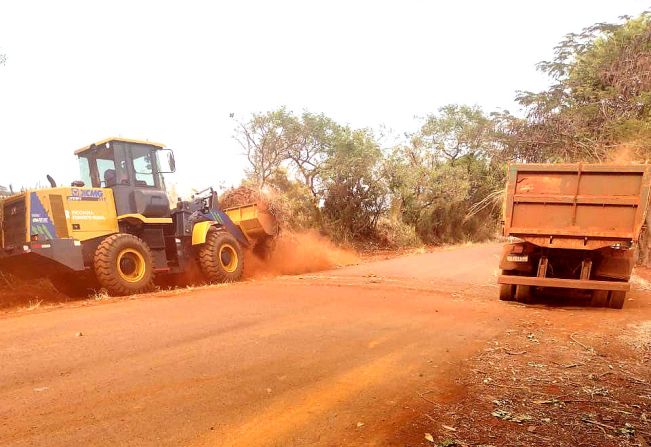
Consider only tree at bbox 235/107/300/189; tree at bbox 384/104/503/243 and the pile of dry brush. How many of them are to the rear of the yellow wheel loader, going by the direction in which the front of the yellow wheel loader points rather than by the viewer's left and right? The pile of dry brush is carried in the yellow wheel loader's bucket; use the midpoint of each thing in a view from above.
0

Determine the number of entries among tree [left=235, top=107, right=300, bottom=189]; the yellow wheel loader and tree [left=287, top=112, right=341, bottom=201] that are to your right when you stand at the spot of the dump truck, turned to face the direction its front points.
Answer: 0

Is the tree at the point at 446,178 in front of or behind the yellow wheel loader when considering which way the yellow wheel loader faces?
in front

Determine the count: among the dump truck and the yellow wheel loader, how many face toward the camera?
0

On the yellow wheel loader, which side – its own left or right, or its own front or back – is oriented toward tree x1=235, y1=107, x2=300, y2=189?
front

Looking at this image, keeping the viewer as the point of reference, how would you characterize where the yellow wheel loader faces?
facing away from the viewer and to the right of the viewer

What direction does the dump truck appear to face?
away from the camera

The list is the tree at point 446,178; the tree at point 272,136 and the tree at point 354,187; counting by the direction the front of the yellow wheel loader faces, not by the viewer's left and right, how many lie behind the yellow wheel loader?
0

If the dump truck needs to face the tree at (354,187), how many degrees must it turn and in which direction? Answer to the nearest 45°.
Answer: approximately 45° to its left

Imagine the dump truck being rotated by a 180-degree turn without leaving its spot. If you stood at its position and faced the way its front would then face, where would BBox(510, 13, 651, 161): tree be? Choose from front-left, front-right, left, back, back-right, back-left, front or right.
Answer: back
